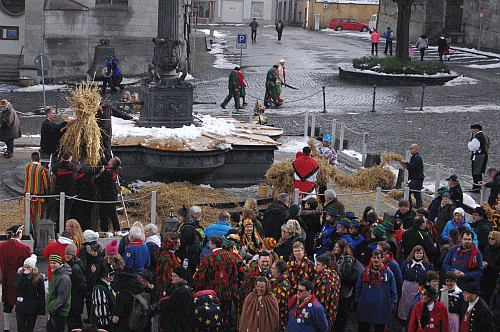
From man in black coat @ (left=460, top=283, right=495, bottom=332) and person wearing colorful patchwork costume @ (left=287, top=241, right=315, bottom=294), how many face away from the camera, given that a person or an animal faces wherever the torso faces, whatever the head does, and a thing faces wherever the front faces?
0

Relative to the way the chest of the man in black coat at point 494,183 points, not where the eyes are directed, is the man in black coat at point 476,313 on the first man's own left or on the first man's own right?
on the first man's own left

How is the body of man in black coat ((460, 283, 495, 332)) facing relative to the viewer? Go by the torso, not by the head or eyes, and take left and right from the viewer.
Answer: facing the viewer and to the left of the viewer

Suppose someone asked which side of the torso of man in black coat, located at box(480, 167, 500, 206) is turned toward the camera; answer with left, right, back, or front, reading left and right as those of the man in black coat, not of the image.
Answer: left

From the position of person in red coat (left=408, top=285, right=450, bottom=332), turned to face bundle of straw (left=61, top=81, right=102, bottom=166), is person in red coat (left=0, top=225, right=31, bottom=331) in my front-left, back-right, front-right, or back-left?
front-left

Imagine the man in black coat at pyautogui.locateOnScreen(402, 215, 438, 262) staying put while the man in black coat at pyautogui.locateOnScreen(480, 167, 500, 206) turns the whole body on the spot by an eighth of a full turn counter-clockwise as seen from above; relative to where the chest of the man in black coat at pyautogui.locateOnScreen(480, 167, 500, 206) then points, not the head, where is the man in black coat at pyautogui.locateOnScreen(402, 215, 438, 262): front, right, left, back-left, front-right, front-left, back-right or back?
front-left

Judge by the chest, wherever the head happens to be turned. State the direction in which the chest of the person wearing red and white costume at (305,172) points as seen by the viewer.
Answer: away from the camera

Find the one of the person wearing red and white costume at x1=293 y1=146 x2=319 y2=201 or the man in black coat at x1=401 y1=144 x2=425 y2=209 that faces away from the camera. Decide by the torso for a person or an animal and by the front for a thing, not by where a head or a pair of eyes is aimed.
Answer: the person wearing red and white costume

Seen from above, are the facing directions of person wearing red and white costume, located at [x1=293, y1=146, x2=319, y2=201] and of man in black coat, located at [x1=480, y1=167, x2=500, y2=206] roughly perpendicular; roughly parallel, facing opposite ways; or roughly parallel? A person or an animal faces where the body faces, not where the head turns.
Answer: roughly perpendicular

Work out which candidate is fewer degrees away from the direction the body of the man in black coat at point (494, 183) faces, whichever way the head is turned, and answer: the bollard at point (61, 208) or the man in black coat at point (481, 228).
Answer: the bollard

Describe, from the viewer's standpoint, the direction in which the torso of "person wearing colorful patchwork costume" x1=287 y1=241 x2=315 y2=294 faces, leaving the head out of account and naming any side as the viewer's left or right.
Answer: facing the viewer
